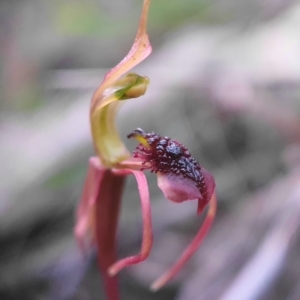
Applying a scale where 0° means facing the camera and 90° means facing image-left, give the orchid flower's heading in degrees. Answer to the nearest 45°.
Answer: approximately 270°
